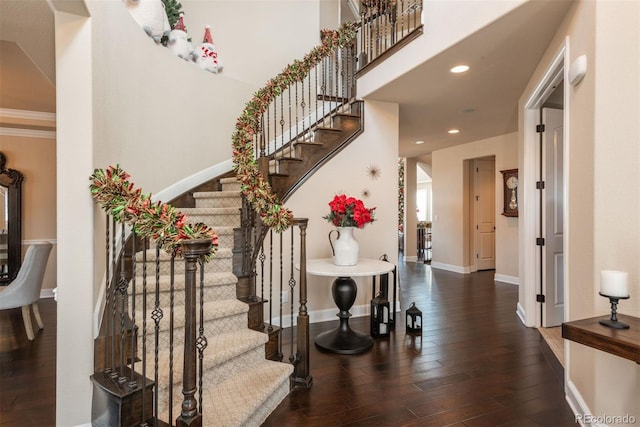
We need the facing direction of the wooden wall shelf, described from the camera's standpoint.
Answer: facing the viewer and to the left of the viewer

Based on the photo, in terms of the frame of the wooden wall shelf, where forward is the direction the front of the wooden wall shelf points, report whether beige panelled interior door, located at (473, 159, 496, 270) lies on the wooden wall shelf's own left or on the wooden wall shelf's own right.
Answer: on the wooden wall shelf's own right

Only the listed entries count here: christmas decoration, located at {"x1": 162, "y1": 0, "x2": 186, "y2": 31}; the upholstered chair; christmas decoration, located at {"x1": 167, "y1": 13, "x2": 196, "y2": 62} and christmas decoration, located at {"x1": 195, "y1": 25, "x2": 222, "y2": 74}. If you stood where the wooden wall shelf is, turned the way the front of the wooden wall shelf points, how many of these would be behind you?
0

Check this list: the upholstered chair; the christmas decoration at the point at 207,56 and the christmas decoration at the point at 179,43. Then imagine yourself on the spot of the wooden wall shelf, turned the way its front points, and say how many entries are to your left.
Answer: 0

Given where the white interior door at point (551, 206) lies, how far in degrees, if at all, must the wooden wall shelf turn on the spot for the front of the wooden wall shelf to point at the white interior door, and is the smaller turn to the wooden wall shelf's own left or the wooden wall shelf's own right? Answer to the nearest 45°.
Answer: approximately 135° to the wooden wall shelf's own right

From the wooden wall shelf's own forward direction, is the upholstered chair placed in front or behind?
in front

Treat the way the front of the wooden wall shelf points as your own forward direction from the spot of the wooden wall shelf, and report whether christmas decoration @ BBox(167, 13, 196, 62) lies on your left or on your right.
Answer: on your right

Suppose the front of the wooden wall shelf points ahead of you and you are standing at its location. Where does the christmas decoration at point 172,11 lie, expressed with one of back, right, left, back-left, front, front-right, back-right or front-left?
front-right

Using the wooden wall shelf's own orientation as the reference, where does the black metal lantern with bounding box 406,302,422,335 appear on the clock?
The black metal lantern is roughly at 3 o'clock from the wooden wall shelf.

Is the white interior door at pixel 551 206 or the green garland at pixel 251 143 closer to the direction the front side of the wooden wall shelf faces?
the green garland

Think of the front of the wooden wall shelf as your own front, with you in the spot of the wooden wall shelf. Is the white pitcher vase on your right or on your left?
on your right

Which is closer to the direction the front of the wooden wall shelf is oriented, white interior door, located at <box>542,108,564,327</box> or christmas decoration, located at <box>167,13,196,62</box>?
the christmas decoration

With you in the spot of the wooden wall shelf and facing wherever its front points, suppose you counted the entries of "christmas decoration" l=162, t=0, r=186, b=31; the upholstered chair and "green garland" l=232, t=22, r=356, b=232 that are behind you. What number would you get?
0

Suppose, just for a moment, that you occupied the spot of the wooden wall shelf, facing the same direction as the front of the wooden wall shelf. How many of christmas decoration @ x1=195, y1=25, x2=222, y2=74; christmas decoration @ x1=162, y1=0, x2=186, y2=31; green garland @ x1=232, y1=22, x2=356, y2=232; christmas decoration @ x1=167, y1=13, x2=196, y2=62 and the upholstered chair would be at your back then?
0
